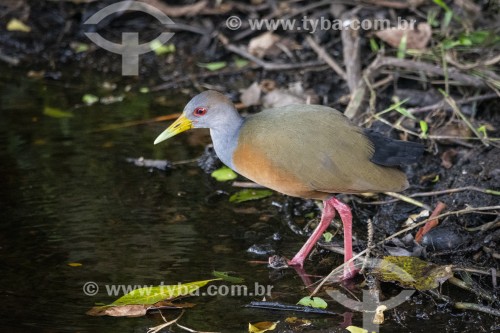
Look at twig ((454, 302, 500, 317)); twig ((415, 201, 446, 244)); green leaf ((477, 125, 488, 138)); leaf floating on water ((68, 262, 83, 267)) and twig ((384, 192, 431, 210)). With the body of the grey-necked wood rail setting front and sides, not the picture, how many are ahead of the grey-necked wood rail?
1

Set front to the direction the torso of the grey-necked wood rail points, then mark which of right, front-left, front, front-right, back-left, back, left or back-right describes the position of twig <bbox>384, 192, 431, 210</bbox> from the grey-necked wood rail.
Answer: back-right

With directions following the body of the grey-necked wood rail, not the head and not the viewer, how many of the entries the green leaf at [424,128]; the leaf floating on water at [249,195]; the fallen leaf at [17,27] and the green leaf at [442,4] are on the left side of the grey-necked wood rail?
0

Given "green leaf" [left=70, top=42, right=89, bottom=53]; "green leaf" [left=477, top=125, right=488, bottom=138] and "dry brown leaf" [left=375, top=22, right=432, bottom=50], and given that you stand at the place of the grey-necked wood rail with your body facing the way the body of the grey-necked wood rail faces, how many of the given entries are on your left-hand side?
0

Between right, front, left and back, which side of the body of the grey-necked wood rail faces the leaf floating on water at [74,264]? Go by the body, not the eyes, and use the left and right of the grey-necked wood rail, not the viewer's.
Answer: front

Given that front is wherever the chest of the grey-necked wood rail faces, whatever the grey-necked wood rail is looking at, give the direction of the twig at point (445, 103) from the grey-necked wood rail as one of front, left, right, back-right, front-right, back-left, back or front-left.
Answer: back-right

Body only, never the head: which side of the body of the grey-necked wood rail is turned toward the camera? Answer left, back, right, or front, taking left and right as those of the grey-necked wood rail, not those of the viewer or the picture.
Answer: left

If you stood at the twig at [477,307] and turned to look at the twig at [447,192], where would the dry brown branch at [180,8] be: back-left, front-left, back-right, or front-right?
front-left

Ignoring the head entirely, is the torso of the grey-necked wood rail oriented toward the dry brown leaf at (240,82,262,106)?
no

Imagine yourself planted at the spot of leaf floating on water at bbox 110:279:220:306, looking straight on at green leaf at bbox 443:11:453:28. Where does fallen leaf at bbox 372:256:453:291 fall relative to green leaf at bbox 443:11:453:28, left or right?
right

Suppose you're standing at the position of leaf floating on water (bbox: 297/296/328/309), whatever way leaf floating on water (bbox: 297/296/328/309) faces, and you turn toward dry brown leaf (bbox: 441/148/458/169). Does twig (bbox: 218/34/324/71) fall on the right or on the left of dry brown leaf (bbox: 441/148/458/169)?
left

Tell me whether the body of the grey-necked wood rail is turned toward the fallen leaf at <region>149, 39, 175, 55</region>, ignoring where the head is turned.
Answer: no

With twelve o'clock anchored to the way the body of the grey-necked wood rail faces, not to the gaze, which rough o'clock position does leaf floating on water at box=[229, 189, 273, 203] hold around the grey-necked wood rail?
The leaf floating on water is roughly at 2 o'clock from the grey-necked wood rail.

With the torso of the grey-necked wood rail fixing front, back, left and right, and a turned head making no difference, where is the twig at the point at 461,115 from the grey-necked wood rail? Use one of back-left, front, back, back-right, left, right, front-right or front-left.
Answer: back-right

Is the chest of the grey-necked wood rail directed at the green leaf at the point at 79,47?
no

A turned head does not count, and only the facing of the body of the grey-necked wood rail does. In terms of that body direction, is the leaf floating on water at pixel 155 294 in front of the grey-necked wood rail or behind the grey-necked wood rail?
in front

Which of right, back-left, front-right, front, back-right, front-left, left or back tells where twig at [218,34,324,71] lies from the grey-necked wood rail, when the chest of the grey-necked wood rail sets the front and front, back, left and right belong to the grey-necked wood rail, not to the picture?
right

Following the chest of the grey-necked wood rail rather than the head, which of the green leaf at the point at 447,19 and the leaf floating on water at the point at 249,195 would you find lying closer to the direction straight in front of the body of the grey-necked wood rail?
the leaf floating on water

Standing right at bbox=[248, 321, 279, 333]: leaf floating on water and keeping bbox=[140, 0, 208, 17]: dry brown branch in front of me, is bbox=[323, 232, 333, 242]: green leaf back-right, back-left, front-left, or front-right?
front-right
